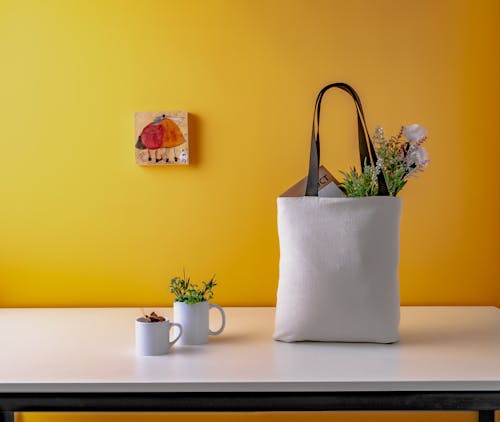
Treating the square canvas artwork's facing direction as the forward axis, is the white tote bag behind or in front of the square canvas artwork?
in front

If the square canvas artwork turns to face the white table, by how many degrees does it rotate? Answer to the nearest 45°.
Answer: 0° — it already faces it

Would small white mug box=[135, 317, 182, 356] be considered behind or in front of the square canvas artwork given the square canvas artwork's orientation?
in front

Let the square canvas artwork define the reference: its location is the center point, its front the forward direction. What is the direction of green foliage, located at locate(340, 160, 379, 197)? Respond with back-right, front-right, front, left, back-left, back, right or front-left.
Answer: front-left

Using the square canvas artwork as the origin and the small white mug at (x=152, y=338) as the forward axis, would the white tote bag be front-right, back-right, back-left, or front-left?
front-left

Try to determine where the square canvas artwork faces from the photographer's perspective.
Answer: facing the viewer

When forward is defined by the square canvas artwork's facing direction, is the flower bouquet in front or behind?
in front
